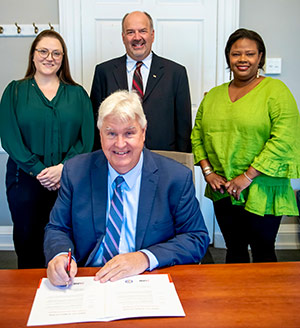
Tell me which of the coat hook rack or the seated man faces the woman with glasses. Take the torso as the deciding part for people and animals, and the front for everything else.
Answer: the coat hook rack

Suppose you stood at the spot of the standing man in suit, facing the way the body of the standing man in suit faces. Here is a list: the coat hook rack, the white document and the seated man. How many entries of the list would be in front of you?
2

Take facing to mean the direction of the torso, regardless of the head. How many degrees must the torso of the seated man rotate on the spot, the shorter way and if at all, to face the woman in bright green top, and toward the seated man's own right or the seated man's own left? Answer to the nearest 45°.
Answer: approximately 135° to the seated man's own left

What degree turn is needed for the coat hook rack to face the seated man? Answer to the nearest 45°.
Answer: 0° — it already faces them
